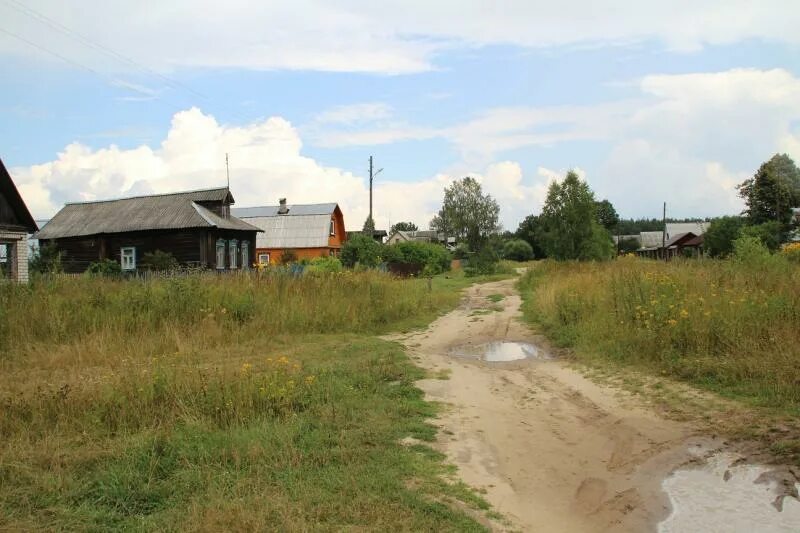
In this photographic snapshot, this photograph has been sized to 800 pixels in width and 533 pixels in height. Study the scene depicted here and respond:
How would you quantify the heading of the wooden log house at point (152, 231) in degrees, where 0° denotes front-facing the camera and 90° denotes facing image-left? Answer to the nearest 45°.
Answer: approximately 315°

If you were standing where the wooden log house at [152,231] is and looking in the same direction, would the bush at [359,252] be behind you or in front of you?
in front

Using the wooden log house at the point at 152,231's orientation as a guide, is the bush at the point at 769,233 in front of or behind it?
in front

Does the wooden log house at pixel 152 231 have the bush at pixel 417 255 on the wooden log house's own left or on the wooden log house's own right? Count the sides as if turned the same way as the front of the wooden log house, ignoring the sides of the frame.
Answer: on the wooden log house's own left

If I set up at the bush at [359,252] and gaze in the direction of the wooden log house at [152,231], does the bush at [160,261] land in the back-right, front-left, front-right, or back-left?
front-left

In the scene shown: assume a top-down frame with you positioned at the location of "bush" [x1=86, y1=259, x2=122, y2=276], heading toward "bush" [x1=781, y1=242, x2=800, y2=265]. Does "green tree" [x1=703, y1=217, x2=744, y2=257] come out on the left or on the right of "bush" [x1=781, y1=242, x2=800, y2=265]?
left

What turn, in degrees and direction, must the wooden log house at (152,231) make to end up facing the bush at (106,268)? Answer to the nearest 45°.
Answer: approximately 90° to its right

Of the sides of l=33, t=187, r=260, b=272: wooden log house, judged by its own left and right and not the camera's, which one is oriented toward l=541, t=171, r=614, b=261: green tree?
left

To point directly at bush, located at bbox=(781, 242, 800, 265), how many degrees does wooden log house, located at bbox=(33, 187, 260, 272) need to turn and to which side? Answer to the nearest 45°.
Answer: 0° — it already faces it

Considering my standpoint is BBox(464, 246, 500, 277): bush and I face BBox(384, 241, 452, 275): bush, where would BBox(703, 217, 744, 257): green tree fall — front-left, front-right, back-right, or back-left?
back-right

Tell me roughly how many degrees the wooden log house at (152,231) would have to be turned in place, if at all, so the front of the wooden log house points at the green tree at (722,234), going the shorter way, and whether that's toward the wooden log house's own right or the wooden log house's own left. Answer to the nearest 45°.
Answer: approximately 45° to the wooden log house's own left

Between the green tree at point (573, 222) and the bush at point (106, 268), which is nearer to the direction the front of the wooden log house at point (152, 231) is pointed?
the green tree
